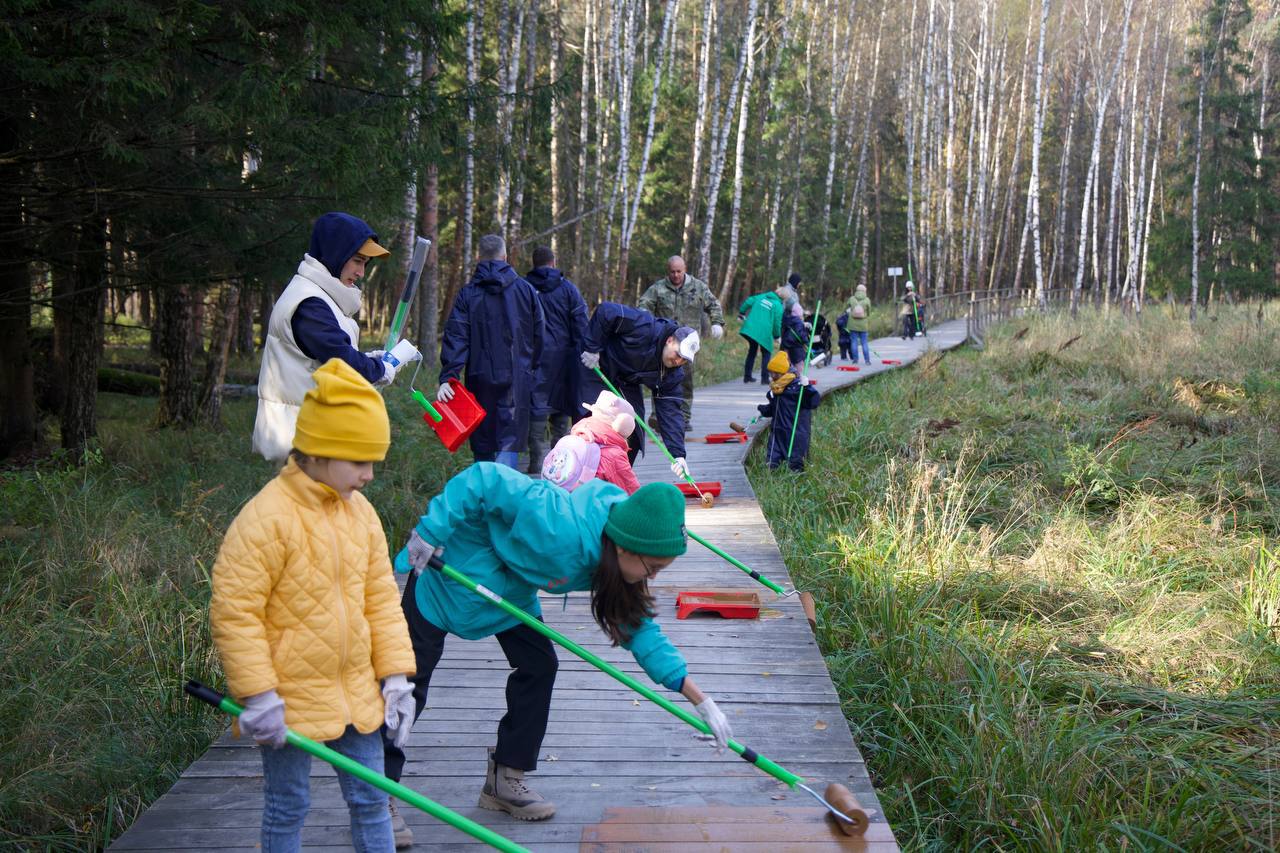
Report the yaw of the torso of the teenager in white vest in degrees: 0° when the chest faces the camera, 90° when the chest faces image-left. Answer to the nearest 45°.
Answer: approximately 270°

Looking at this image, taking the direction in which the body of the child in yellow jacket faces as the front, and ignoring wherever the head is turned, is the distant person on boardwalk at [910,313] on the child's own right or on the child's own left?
on the child's own left

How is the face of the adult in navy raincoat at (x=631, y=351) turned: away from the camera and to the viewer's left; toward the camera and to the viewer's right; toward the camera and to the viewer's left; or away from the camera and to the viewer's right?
toward the camera and to the viewer's right

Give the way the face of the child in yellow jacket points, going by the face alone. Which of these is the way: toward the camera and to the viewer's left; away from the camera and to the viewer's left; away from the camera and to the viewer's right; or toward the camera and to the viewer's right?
toward the camera and to the viewer's right

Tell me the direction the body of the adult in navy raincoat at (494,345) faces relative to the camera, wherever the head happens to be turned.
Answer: away from the camera

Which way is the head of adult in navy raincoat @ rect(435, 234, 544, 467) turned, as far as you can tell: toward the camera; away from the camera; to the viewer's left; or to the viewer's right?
away from the camera

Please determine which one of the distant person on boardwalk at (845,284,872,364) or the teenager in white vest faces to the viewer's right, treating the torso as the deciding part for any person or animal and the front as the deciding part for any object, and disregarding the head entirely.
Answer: the teenager in white vest

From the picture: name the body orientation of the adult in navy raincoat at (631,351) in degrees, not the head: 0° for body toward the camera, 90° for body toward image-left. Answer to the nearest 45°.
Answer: approximately 315°

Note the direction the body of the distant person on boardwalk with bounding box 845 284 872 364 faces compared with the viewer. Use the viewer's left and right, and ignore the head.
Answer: facing away from the viewer

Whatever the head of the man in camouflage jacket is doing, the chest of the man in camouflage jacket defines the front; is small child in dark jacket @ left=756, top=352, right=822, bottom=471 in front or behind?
in front

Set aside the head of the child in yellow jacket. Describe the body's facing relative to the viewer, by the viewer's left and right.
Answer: facing the viewer and to the right of the viewer

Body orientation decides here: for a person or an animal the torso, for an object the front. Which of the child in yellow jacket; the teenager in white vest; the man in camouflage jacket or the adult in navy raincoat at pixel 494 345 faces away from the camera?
the adult in navy raincoat
